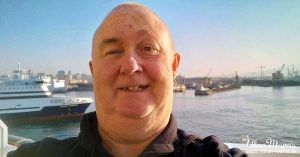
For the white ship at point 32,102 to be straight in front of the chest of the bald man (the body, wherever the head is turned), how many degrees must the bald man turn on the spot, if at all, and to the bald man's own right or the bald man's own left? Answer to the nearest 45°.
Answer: approximately 180°

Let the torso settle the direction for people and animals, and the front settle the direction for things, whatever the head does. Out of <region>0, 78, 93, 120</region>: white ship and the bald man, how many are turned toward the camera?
1

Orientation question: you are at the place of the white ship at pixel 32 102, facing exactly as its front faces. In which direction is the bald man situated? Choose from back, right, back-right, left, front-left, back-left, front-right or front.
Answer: right

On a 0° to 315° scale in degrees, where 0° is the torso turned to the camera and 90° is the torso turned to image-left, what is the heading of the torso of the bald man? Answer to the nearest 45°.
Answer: approximately 0°

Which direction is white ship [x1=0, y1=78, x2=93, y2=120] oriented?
to the viewer's right

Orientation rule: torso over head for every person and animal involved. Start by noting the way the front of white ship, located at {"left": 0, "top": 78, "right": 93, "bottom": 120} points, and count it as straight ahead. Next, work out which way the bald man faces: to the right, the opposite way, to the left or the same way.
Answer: to the right
